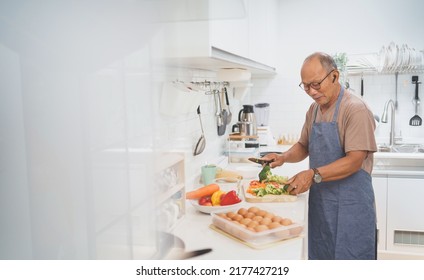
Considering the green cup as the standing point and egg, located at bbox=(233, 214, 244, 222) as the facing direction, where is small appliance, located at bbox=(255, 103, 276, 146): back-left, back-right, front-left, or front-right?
back-left

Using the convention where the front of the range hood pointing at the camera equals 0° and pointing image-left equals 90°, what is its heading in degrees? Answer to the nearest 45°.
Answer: approximately 315°

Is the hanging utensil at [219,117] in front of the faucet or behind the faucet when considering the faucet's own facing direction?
in front

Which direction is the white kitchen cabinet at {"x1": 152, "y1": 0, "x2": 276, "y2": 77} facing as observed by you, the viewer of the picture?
facing the viewer and to the right of the viewer

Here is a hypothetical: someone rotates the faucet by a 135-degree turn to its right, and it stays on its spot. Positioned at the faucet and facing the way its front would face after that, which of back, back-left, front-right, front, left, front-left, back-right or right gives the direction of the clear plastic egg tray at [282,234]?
back

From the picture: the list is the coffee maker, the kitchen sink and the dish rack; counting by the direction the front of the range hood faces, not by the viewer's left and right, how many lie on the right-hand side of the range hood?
0

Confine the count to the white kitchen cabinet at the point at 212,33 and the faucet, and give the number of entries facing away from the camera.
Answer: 0

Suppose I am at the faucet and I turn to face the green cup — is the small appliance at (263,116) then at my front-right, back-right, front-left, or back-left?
front-right

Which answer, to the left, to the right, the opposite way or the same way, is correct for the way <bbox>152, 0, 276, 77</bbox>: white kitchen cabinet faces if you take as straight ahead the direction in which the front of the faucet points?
to the left

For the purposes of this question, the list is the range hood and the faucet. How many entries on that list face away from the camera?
0

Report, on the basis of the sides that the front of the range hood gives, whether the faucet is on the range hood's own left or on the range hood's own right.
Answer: on the range hood's own left

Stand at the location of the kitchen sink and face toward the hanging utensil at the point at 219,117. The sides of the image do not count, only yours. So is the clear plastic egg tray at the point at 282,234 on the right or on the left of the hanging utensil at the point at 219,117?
left

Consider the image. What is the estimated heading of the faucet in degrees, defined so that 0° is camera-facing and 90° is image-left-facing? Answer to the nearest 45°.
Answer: approximately 45°

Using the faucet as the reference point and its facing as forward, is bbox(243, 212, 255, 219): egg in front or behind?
in front
